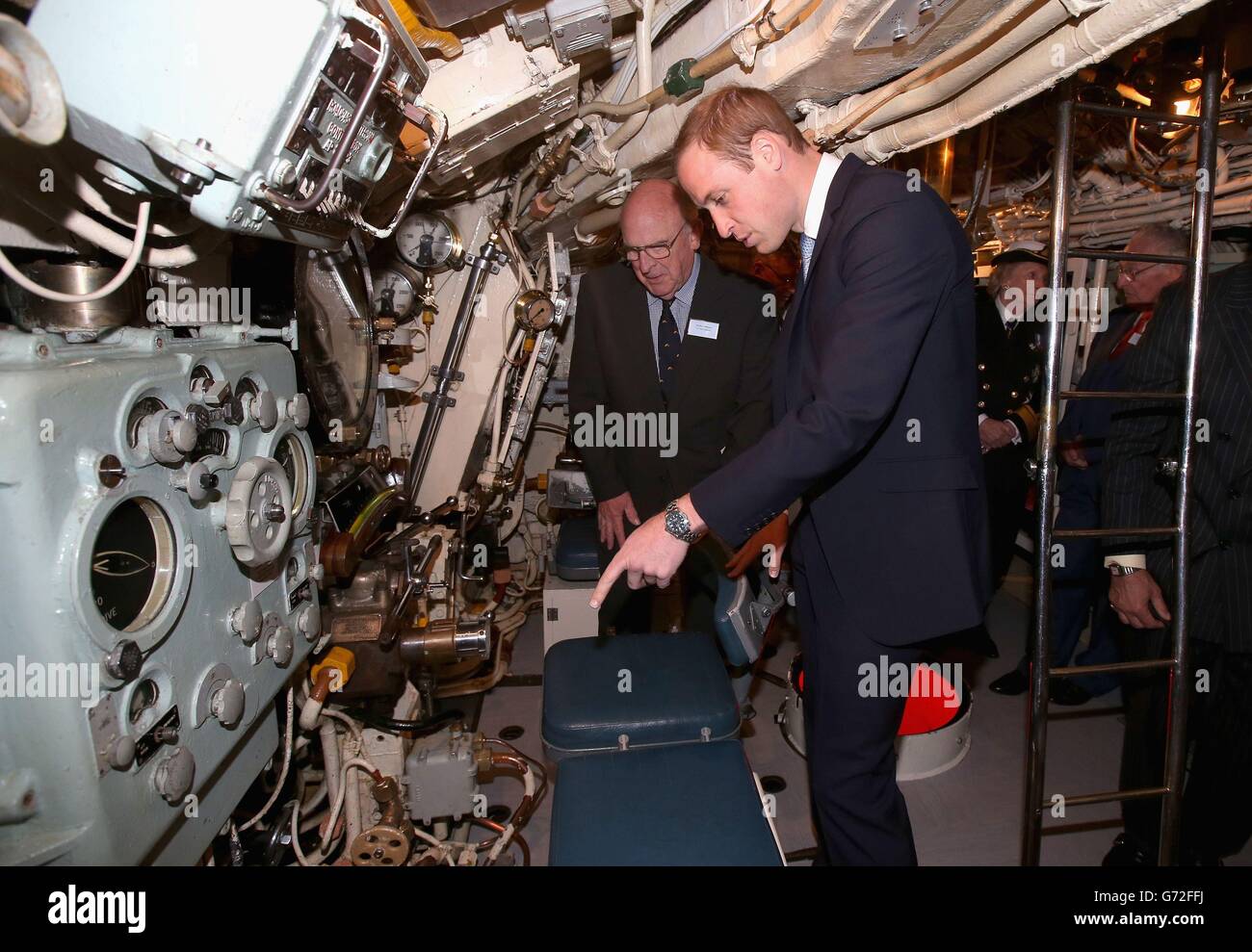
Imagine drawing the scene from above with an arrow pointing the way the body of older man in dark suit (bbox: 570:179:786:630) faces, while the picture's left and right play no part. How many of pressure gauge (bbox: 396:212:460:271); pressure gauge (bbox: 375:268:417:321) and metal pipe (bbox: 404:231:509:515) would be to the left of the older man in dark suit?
0

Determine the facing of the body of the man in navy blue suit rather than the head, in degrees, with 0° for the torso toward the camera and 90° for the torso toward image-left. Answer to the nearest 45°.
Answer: approximately 90°

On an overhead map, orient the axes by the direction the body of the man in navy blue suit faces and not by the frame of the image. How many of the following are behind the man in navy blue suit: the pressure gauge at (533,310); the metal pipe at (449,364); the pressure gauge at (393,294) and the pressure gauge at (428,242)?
0

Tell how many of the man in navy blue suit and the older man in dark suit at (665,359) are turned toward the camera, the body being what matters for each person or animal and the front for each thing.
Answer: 1

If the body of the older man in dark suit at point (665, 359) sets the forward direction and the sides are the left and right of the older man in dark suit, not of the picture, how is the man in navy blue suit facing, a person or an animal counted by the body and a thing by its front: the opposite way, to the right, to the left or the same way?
to the right

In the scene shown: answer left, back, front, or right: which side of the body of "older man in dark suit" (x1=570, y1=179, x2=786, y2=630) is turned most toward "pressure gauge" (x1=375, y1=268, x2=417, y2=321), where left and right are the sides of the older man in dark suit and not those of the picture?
right

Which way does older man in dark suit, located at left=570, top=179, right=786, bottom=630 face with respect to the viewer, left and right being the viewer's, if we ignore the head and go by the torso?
facing the viewer

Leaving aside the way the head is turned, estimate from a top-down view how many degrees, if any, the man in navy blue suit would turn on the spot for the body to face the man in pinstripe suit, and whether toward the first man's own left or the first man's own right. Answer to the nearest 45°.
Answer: approximately 135° to the first man's own right
